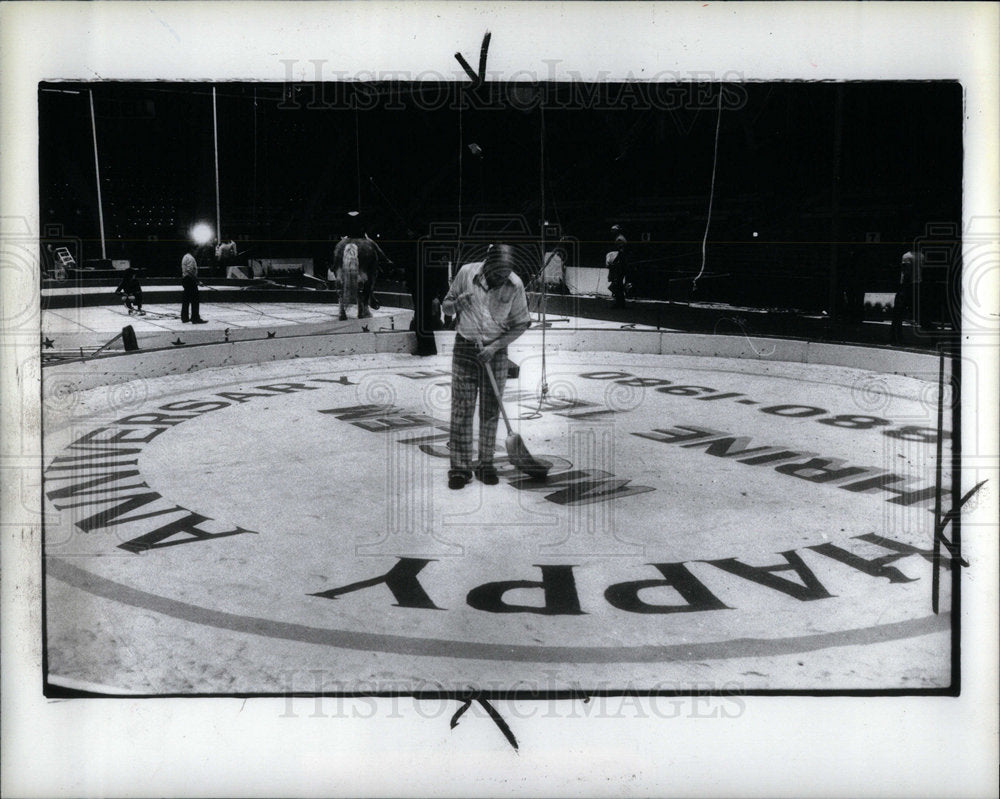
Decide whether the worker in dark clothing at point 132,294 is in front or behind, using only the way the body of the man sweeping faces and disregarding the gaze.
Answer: behind

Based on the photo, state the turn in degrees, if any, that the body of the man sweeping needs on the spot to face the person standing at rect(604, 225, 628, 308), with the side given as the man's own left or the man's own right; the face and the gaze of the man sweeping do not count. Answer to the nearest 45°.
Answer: approximately 180°

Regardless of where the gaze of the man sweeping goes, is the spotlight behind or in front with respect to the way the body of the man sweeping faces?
behind

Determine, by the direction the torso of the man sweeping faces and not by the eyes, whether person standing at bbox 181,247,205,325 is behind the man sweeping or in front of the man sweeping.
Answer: behind

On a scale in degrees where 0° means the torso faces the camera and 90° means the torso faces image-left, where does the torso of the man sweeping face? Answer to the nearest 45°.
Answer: approximately 0°
